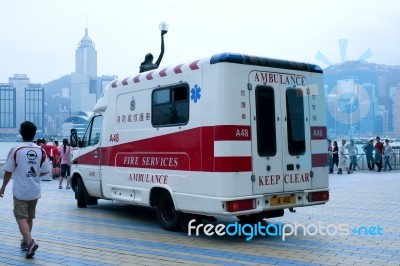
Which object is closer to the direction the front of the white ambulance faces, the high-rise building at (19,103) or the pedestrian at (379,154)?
the high-rise building

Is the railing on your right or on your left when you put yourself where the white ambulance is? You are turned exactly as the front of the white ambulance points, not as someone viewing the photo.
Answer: on your right

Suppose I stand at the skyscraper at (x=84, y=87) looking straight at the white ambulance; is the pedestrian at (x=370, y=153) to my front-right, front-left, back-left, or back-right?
front-left

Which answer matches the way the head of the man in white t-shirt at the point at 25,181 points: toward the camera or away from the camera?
away from the camera

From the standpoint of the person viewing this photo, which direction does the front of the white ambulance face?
facing away from the viewer and to the left of the viewer

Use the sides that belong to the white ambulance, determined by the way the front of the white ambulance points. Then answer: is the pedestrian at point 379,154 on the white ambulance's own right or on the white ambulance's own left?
on the white ambulance's own right

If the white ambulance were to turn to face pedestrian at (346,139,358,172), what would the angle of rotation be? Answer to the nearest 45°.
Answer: approximately 90° to its right

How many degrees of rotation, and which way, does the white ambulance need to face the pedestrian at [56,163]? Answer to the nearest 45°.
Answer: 0° — it already faces them

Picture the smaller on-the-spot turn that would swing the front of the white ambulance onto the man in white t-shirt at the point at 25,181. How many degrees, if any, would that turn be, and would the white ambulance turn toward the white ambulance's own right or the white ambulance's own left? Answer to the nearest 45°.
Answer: approximately 90° to the white ambulance's own left

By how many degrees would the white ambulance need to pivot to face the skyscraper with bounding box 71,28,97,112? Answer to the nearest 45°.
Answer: approximately 45° to its right

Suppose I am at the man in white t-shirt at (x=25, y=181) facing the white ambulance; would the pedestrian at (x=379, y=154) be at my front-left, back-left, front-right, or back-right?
front-left

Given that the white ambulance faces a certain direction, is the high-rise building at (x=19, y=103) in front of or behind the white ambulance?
in front

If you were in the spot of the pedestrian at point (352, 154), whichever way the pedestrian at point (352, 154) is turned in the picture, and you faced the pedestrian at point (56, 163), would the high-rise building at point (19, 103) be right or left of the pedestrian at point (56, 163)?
right

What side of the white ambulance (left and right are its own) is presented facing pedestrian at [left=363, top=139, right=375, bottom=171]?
right

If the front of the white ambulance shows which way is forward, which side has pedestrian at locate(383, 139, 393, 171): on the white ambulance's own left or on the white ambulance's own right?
on the white ambulance's own right
